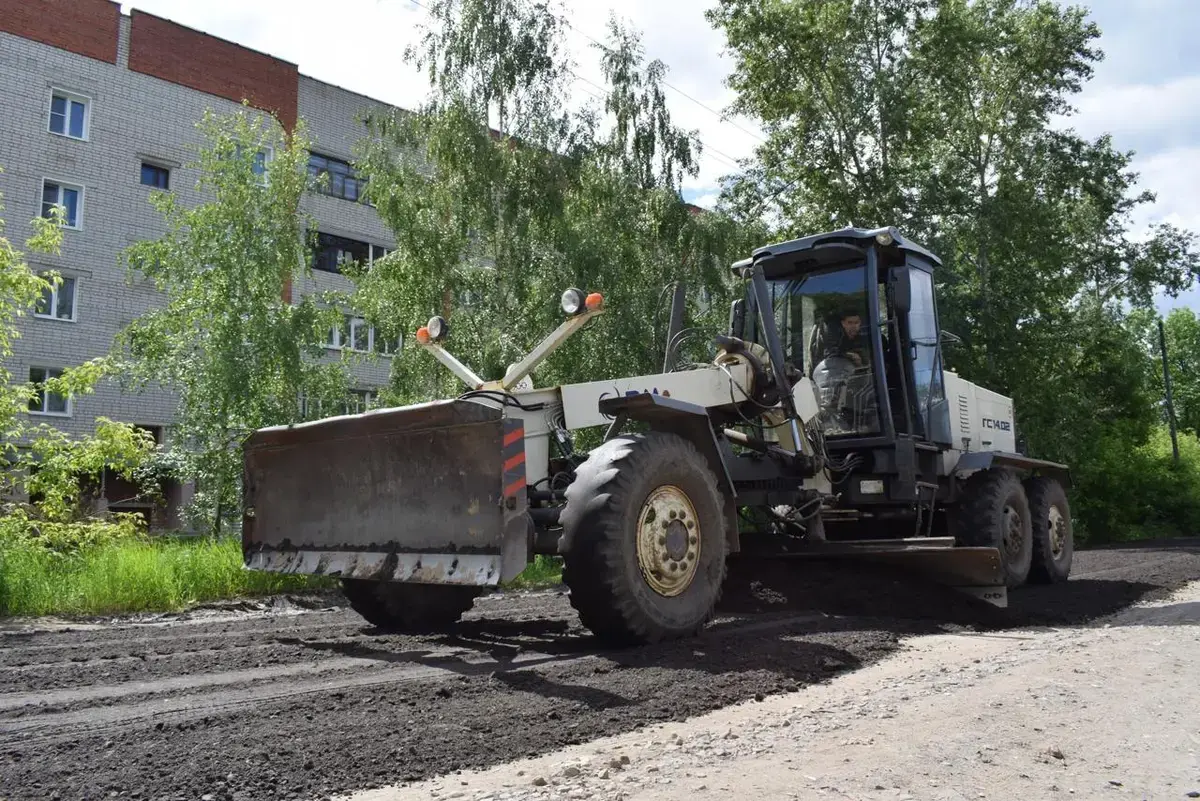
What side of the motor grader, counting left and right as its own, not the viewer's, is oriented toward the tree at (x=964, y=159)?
back

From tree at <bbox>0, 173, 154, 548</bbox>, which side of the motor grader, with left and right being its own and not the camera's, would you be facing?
right

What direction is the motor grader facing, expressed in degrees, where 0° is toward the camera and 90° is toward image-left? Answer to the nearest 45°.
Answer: approximately 45°

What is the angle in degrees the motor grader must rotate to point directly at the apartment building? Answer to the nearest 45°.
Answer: approximately 90° to its right

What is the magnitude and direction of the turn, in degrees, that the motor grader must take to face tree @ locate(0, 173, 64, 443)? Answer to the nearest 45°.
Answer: approximately 90° to its right

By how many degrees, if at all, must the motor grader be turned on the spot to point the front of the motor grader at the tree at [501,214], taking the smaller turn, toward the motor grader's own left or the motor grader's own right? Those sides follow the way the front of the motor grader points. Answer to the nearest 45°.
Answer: approximately 135° to the motor grader's own right

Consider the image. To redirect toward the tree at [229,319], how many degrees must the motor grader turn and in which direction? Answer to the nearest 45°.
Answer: approximately 90° to its right

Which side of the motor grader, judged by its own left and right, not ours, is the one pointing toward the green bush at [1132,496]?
back
